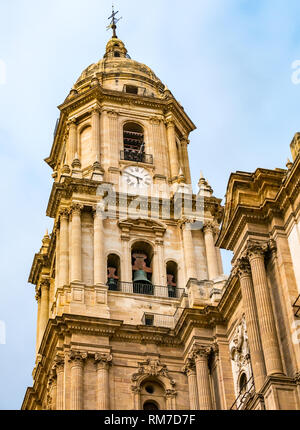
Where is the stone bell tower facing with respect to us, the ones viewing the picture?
facing the viewer
